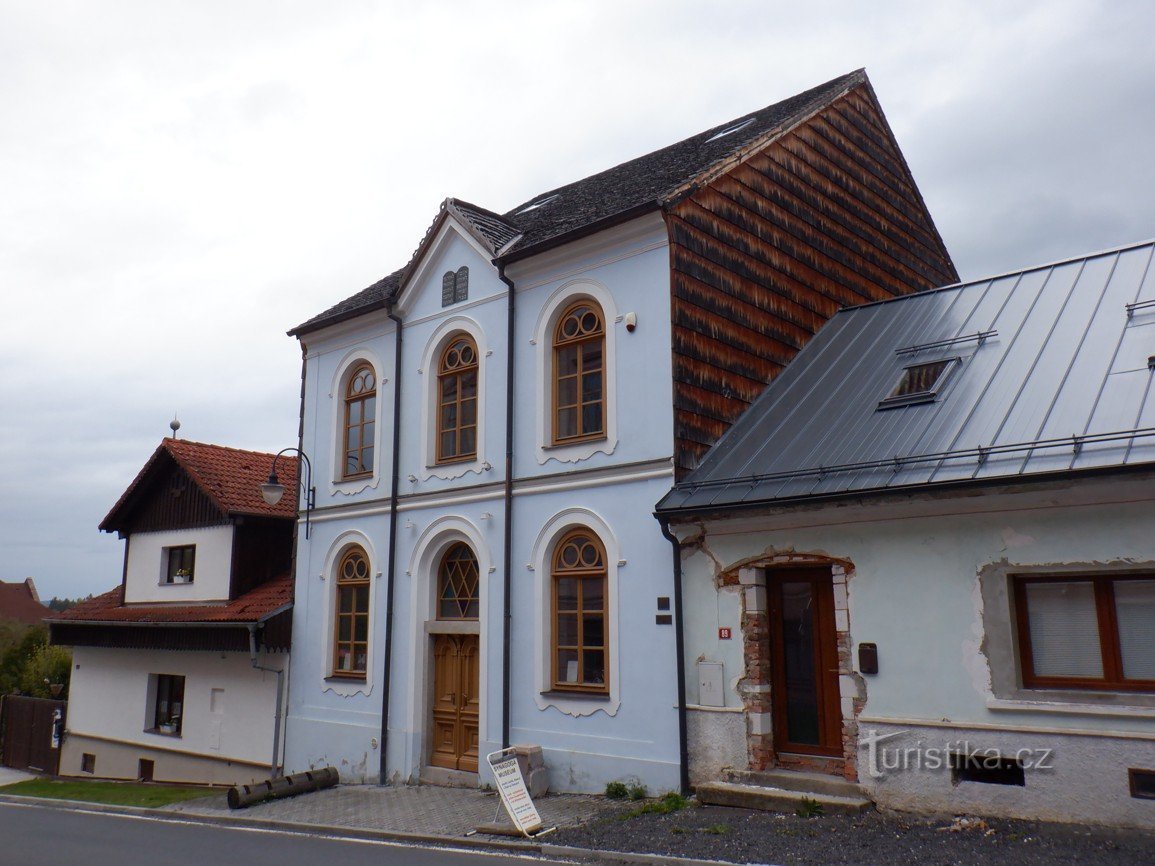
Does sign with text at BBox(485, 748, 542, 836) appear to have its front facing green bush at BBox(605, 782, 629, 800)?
no

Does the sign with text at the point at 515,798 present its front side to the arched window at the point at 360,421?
no
